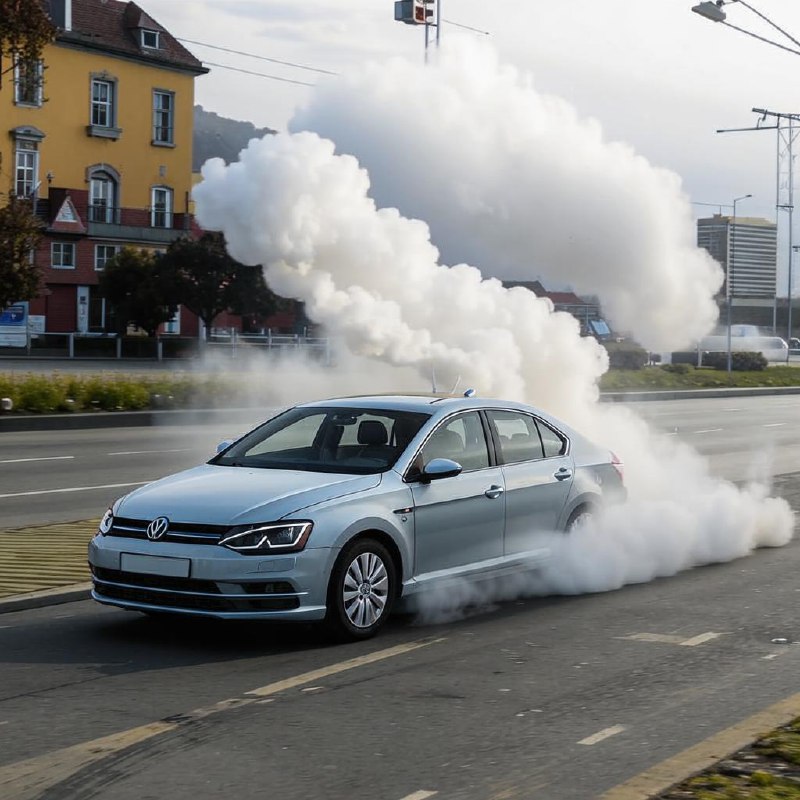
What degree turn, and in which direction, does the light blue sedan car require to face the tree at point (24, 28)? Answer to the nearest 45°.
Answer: approximately 135° to its right

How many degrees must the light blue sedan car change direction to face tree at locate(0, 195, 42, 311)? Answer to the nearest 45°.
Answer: approximately 135° to its right

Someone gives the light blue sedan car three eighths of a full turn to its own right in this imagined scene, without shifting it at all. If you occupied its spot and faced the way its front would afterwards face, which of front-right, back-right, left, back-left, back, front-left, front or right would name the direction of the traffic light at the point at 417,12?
front

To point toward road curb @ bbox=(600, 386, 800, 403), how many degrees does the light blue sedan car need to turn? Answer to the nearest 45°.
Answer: approximately 135° to its right

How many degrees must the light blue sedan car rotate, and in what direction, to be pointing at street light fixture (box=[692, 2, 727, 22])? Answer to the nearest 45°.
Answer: approximately 135° to its right

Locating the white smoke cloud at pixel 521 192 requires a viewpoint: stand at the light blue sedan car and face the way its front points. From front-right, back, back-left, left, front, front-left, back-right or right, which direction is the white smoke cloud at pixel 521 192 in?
back-right

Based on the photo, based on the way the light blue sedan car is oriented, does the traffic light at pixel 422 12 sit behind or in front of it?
behind

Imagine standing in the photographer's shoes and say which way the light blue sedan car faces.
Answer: facing the viewer and to the left of the viewer
